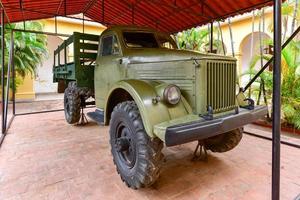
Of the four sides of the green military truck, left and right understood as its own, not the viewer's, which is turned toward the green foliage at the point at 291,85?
left

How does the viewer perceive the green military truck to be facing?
facing the viewer and to the right of the viewer

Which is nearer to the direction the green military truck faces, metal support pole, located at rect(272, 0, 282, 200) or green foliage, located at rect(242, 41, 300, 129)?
the metal support pole

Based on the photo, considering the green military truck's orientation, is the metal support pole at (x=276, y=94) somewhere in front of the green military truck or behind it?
in front

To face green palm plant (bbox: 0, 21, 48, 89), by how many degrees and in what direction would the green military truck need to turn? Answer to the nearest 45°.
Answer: approximately 180°
